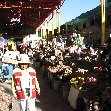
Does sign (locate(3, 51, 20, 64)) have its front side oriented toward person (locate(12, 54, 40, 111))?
yes
